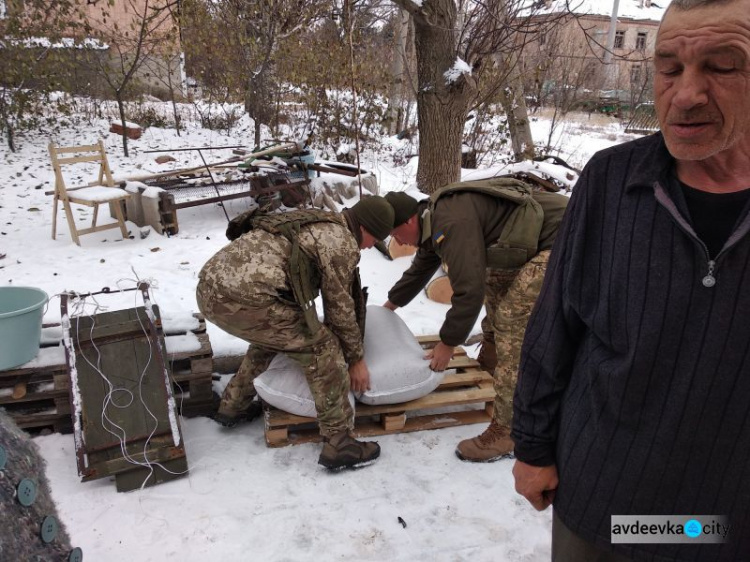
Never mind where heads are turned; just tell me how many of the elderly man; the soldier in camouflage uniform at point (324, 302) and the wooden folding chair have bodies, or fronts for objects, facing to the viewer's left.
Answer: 0

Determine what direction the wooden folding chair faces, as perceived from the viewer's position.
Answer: facing the viewer and to the right of the viewer

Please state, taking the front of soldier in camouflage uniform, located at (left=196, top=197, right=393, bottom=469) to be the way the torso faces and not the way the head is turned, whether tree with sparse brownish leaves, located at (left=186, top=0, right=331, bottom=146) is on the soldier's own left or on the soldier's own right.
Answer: on the soldier's own left

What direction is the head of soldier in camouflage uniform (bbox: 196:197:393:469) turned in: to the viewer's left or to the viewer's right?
to the viewer's right

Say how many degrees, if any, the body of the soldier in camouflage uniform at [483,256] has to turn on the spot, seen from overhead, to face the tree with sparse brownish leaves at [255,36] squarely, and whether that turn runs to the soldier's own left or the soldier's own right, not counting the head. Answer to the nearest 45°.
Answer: approximately 45° to the soldier's own right

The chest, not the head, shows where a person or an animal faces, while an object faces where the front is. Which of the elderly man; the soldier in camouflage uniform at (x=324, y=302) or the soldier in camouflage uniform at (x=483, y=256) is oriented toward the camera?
the elderly man

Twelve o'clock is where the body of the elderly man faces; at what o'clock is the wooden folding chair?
The wooden folding chair is roughly at 4 o'clock from the elderly man.

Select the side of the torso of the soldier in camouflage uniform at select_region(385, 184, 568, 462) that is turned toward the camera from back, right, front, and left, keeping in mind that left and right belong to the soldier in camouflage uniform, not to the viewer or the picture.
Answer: left

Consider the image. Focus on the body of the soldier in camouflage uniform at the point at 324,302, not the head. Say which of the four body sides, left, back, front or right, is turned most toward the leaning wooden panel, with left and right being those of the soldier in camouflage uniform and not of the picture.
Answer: back

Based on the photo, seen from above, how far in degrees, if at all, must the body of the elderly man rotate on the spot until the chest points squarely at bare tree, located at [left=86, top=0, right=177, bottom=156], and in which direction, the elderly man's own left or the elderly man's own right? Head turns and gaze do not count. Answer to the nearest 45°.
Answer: approximately 135° to the elderly man's own right

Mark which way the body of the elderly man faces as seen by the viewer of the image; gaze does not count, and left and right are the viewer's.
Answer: facing the viewer

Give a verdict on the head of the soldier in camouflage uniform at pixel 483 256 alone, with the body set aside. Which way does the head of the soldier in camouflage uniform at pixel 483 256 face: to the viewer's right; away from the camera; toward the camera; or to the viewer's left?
to the viewer's left

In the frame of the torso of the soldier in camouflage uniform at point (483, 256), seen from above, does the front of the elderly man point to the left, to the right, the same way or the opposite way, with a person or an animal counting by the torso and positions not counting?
to the left

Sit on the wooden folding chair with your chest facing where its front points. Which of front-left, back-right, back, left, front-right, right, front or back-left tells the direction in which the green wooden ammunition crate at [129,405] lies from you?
front-right

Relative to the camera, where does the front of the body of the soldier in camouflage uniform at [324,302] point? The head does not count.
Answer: to the viewer's right

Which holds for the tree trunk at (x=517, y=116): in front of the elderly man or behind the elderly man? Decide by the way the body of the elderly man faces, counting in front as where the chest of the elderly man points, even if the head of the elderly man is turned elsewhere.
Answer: behind

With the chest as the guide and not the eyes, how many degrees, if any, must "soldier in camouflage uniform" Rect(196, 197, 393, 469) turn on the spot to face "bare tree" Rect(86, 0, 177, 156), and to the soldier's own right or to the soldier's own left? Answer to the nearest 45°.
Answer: approximately 90° to the soldier's own left
